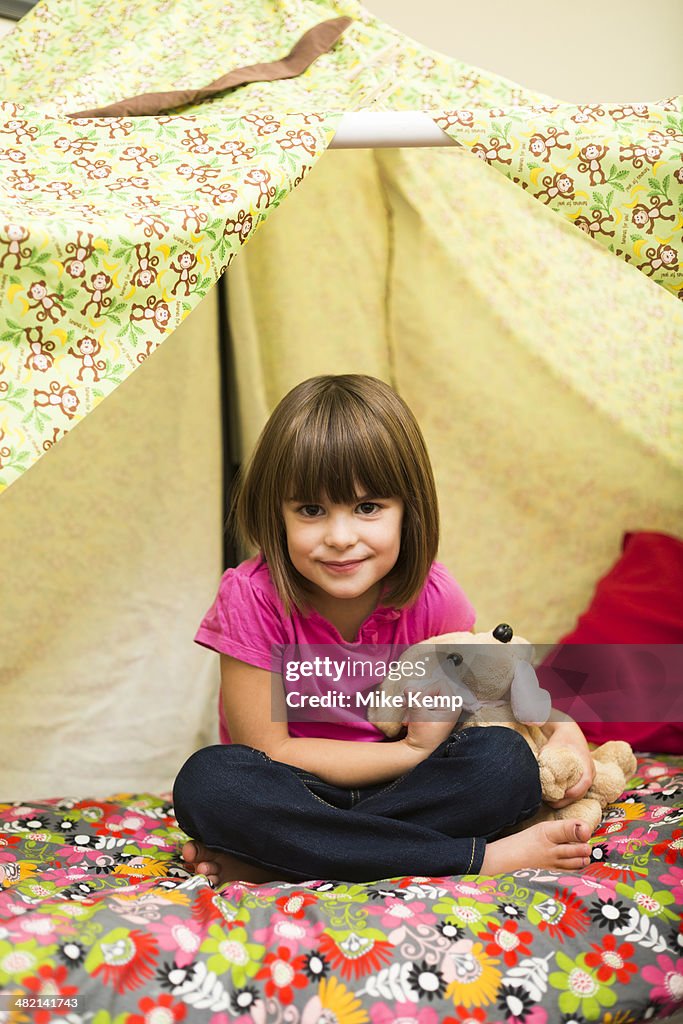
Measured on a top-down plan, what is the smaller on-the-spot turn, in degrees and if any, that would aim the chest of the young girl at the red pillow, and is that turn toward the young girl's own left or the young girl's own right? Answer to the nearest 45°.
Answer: approximately 135° to the young girl's own left
